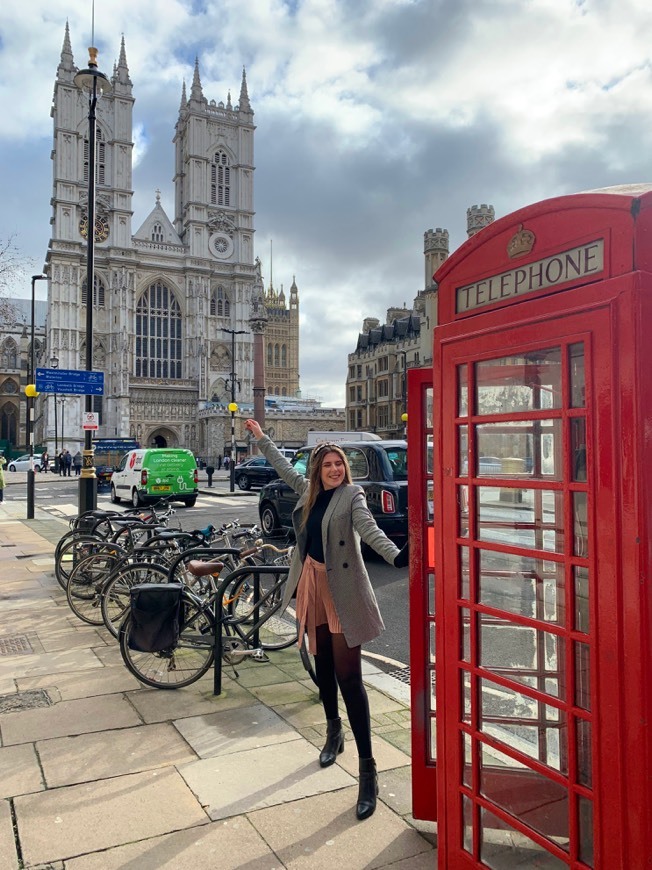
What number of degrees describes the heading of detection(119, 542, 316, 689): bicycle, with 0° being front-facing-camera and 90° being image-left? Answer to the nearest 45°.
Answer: approximately 270°

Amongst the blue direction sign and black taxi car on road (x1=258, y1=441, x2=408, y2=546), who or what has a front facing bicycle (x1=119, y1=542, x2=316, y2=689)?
the blue direction sign

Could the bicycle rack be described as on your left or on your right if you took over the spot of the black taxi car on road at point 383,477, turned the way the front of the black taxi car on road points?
on your left

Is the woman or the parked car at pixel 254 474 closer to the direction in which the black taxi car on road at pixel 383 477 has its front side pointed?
the parked car

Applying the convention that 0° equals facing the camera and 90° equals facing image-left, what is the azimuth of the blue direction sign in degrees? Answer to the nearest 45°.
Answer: approximately 0°

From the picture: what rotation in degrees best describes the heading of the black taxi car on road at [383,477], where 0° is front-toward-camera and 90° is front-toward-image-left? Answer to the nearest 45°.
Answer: approximately 135°
